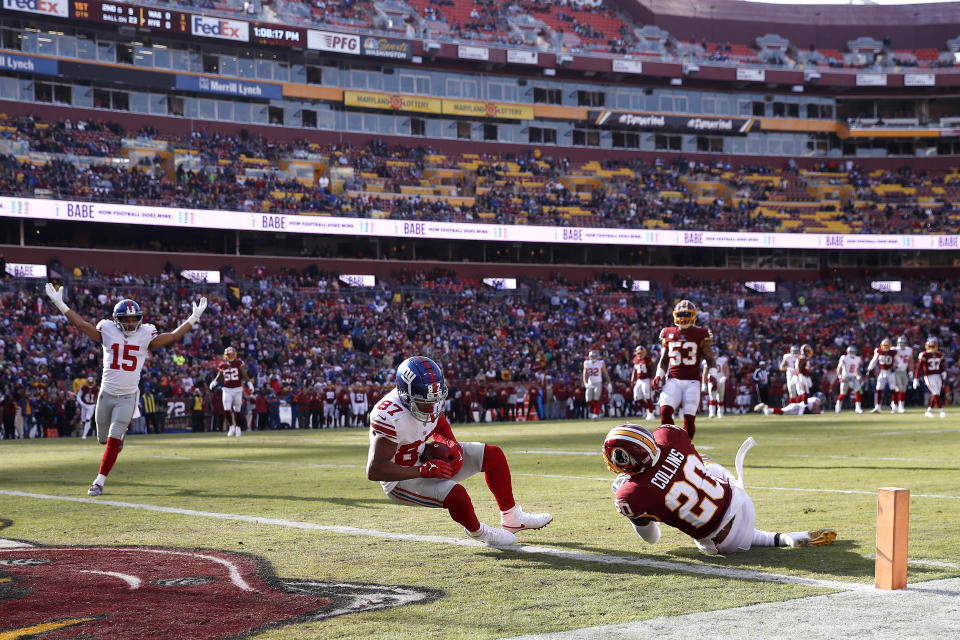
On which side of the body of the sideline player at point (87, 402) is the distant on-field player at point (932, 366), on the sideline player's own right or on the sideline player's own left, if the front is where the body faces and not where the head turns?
on the sideline player's own left

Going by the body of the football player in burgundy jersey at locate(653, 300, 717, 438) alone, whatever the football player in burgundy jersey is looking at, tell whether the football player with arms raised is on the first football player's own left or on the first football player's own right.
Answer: on the first football player's own right

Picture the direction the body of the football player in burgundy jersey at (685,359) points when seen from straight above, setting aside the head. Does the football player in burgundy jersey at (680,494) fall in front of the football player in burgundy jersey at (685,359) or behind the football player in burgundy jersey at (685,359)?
in front

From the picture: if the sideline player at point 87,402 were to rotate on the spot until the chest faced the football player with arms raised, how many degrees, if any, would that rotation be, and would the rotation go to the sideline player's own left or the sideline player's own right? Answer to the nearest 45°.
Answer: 0° — they already face them

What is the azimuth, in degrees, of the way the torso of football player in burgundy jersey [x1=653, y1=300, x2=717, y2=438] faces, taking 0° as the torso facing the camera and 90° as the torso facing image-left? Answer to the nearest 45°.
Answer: approximately 0°

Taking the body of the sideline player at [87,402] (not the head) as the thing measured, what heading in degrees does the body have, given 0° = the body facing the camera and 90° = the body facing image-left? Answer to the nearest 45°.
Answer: approximately 0°

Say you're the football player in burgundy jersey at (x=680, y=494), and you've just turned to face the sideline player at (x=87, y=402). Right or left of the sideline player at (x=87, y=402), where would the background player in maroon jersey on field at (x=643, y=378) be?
right

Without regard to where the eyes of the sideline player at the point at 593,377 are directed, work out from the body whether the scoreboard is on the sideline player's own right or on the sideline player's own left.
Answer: on the sideline player's own right
